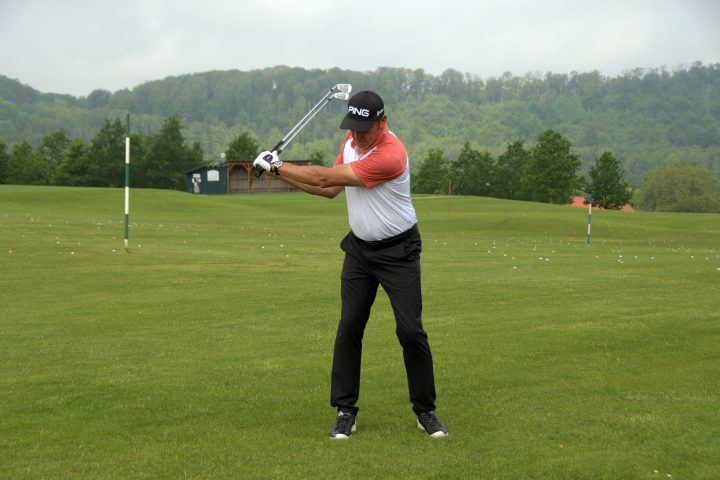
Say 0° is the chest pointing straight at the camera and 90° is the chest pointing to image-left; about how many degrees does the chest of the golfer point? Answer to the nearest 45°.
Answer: approximately 45°
